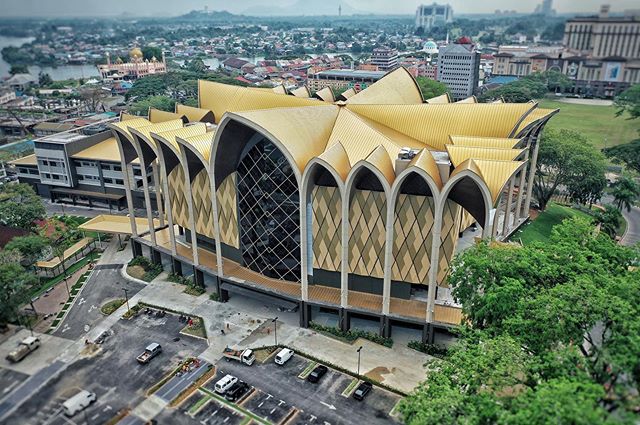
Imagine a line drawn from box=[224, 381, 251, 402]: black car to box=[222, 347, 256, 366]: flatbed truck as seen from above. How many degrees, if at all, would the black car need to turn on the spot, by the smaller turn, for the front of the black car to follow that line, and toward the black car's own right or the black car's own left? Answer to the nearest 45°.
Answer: approximately 135° to the black car's own right

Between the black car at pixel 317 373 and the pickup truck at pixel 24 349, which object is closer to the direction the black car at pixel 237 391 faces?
the pickup truck

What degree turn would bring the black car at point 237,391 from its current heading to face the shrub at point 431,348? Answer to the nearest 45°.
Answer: approximately 135° to its left

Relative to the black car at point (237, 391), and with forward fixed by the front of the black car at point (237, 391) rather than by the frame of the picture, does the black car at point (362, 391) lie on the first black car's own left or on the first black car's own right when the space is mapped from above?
on the first black car's own left

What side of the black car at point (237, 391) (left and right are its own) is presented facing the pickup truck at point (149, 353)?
right

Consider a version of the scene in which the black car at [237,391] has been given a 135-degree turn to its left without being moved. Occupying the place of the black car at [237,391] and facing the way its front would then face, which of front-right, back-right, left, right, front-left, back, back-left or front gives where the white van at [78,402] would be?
back

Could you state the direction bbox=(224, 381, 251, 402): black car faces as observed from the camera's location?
facing the viewer and to the left of the viewer
